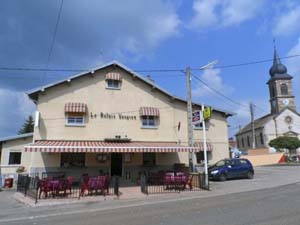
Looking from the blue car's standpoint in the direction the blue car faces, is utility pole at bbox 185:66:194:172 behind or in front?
in front

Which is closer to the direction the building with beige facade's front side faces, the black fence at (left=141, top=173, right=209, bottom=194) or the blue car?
the black fence

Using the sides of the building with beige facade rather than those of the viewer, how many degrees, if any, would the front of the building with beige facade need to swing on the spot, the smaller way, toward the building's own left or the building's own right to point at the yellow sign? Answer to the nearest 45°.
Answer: approximately 45° to the building's own left

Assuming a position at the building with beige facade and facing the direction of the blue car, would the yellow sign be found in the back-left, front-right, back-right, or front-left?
front-right

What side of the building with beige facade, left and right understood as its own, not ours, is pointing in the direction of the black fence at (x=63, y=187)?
front

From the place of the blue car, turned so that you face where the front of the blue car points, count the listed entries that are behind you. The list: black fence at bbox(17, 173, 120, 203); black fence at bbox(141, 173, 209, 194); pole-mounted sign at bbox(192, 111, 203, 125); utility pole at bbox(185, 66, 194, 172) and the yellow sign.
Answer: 0

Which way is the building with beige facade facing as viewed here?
toward the camera

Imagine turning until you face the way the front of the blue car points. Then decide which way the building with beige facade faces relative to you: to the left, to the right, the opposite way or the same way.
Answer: to the left

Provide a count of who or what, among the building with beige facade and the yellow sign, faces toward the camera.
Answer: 2

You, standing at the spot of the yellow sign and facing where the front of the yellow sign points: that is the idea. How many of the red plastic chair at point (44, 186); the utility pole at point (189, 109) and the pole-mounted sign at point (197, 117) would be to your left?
0

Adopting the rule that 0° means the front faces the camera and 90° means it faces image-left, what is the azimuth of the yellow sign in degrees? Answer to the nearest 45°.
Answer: approximately 0°

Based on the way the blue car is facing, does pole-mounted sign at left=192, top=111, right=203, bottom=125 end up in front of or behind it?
in front

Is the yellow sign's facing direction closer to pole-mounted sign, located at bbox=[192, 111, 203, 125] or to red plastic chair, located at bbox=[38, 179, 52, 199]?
the red plastic chair

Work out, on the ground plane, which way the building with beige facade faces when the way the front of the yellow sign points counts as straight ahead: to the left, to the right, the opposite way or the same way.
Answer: the same way
